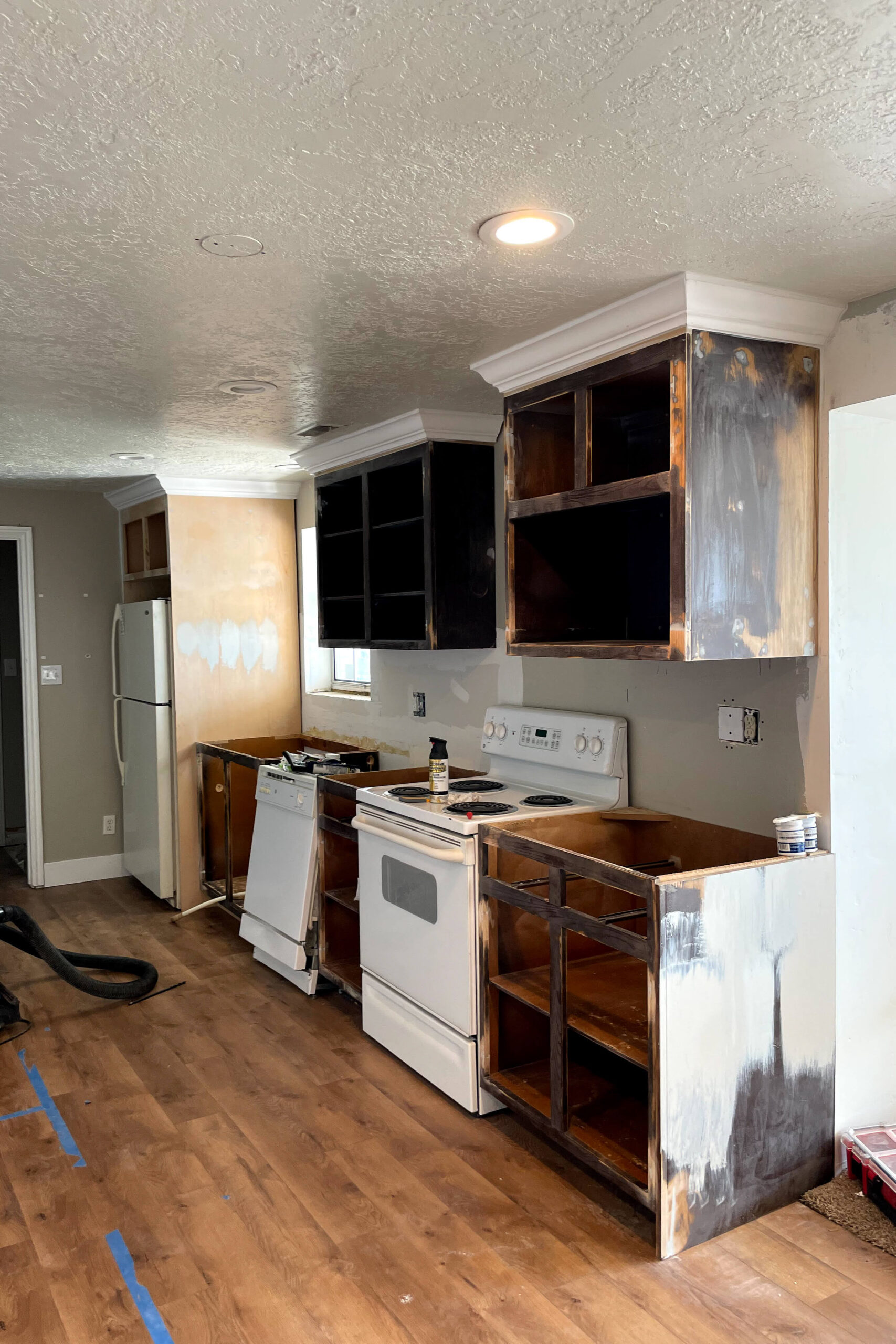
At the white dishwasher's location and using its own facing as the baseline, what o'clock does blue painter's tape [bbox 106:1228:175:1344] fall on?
The blue painter's tape is roughly at 11 o'clock from the white dishwasher.

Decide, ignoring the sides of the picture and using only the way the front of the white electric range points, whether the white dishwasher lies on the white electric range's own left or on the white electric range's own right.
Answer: on the white electric range's own right

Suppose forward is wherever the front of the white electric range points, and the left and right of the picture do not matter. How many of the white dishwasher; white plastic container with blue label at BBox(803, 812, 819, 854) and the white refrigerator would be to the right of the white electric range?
2

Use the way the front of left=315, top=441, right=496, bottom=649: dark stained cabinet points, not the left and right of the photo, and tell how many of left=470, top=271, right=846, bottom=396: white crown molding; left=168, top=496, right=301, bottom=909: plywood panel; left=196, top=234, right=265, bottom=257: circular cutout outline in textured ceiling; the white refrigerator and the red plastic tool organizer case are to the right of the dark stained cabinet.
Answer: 2

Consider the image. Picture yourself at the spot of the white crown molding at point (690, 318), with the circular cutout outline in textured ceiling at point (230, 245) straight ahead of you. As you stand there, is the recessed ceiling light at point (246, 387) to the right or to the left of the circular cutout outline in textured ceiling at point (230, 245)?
right

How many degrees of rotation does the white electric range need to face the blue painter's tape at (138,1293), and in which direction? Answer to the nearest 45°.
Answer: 0° — it already faces it

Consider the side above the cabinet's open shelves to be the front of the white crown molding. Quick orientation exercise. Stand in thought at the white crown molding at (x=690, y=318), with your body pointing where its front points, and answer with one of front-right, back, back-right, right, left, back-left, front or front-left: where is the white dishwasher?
right

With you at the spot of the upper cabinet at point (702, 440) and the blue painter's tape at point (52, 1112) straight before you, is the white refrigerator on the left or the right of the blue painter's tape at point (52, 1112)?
right

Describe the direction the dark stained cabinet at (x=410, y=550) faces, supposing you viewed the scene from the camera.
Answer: facing the viewer and to the left of the viewer

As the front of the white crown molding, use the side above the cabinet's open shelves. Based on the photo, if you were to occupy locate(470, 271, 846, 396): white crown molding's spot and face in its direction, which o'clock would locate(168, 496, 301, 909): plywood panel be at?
The plywood panel is roughly at 3 o'clock from the white crown molding.

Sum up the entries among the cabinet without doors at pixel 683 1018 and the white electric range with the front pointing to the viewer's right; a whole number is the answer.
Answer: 0

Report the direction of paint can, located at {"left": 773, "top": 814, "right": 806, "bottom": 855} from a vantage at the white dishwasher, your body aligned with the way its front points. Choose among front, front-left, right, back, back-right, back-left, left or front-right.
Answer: left
